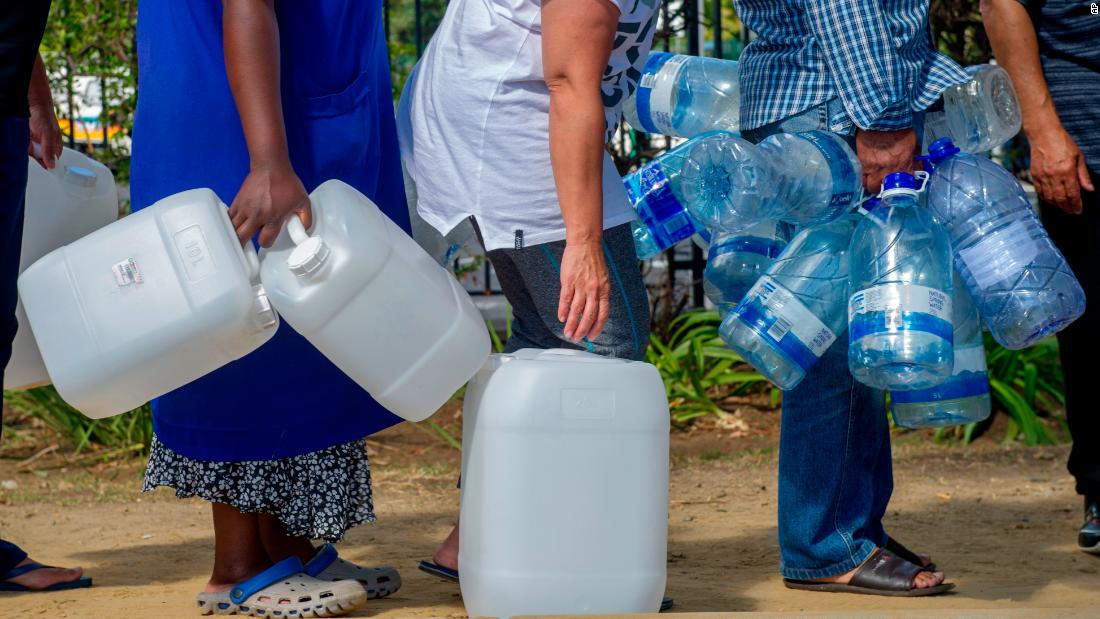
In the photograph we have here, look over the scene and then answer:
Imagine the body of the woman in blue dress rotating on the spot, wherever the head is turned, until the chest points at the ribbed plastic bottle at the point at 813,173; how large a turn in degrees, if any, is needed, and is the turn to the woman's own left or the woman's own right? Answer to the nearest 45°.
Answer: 0° — they already face it

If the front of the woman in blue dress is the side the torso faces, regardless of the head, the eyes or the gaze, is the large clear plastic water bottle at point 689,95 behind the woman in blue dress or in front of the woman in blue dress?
in front

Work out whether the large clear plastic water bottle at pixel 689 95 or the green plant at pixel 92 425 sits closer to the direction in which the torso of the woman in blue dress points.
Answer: the large clear plastic water bottle

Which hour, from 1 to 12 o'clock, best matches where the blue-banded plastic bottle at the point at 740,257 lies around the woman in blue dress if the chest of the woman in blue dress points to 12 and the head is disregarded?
The blue-banded plastic bottle is roughly at 12 o'clock from the woman in blue dress.

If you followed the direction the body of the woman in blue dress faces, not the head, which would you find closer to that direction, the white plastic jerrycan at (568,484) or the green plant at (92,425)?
the white plastic jerrycan

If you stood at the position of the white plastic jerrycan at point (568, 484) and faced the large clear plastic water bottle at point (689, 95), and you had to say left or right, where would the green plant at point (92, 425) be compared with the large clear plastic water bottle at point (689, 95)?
left

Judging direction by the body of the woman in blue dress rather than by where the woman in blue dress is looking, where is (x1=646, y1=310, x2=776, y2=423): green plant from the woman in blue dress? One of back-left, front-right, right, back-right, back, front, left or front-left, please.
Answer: front-left

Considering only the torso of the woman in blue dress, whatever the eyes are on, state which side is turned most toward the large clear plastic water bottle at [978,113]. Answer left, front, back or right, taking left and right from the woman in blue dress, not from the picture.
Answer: front

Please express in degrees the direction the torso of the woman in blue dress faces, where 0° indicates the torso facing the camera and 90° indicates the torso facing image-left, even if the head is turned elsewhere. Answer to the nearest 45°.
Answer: approximately 270°
